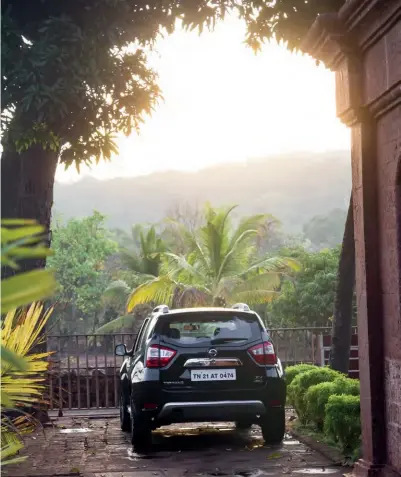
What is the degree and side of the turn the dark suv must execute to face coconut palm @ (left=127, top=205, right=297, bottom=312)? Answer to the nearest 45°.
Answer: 0° — it already faces it

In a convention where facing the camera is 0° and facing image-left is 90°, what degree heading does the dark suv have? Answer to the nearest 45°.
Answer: approximately 180°

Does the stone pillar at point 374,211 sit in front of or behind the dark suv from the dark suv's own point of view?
behind

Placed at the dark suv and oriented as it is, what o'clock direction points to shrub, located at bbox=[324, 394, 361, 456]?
The shrub is roughly at 4 o'clock from the dark suv.

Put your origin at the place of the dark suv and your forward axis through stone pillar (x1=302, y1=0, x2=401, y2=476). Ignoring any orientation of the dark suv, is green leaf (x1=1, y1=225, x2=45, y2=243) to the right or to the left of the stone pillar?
right

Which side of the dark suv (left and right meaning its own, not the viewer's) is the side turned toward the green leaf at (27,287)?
back

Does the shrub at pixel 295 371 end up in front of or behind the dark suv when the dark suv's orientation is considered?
in front

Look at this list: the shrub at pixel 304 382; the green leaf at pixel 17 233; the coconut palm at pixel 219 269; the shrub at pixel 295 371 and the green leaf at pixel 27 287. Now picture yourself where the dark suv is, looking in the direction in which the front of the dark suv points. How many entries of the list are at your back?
2

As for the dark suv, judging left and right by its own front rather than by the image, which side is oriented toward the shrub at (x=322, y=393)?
right

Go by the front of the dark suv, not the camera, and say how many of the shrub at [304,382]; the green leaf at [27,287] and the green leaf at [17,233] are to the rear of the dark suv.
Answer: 2
